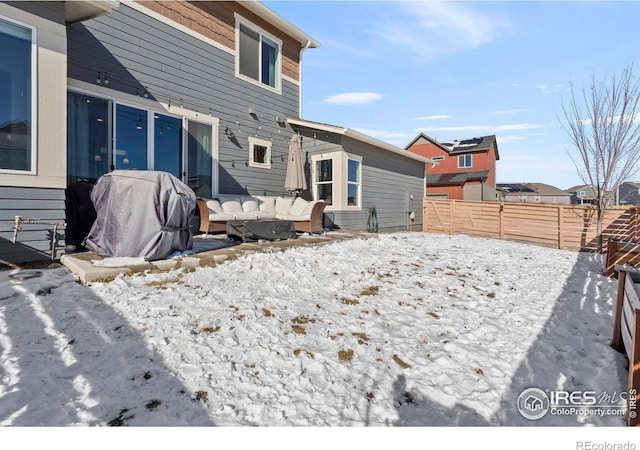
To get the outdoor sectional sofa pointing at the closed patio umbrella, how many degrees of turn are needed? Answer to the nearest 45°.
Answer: approximately 135° to its left

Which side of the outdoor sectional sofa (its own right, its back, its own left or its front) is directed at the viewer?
front

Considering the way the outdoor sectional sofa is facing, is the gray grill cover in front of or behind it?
in front

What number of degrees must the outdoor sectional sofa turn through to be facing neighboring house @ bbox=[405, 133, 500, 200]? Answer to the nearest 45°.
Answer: approximately 135° to its left

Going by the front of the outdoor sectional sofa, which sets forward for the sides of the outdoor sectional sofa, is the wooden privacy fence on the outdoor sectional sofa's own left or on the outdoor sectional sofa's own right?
on the outdoor sectional sofa's own left

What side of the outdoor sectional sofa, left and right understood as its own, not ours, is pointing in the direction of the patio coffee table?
front

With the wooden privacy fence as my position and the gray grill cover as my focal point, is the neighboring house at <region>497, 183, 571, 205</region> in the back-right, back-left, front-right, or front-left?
back-right

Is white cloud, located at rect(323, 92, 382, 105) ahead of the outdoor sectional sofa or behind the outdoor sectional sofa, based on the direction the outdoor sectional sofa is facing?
behind

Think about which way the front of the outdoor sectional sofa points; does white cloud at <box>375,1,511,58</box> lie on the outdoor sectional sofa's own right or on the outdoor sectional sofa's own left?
on the outdoor sectional sofa's own left
